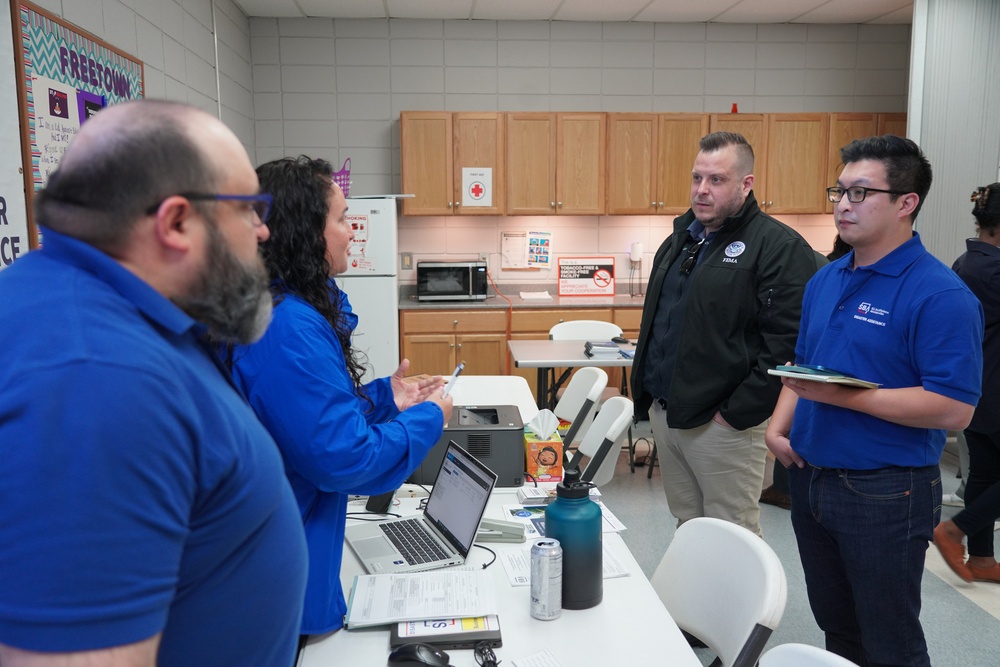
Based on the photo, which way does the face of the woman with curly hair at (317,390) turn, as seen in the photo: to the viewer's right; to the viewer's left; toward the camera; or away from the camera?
to the viewer's right

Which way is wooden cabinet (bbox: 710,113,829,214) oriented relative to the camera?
toward the camera

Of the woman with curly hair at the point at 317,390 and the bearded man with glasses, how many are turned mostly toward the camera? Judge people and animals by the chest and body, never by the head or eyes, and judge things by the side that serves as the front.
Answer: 0

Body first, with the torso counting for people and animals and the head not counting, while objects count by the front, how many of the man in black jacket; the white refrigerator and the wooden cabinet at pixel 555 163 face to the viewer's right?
0

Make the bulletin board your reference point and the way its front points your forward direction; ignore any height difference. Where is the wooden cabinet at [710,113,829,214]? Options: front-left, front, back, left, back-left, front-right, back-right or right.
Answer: front-left

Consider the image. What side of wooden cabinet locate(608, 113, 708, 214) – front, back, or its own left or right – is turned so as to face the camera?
front

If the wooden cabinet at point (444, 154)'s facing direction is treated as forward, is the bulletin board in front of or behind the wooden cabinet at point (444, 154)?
in front

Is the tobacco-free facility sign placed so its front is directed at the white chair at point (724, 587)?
yes

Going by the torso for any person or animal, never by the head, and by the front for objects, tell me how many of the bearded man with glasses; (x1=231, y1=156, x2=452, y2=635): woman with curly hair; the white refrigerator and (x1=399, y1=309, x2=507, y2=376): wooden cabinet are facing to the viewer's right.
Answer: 2

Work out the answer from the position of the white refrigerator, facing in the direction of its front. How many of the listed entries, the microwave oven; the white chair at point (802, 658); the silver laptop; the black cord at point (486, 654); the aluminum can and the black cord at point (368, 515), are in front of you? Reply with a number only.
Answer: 5

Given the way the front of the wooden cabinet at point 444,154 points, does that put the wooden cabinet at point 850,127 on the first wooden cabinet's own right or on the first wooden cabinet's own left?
on the first wooden cabinet's own left

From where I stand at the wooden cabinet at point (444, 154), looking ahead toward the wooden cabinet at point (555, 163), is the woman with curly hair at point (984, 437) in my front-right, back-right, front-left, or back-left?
front-right

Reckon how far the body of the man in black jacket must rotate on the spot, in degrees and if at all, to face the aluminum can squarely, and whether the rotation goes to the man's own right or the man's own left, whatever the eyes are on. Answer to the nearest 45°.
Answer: approximately 45° to the man's own left

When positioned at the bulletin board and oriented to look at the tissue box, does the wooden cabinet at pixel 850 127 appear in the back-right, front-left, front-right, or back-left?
front-left

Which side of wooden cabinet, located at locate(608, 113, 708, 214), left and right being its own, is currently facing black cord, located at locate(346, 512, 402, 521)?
front

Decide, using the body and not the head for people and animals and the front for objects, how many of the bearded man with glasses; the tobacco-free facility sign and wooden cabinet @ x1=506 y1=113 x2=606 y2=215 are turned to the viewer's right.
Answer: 1

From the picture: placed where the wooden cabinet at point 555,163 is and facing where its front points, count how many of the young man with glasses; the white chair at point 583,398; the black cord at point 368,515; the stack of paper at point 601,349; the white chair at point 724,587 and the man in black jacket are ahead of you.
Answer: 6

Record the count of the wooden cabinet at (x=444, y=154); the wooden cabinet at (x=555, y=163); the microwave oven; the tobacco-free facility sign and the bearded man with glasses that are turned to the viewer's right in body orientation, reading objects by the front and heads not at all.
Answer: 1

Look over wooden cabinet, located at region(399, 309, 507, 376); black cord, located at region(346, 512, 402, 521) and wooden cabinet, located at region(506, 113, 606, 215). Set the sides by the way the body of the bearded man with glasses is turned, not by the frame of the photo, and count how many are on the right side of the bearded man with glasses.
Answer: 0

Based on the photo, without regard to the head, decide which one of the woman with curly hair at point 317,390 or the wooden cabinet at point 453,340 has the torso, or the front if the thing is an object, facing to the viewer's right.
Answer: the woman with curly hair

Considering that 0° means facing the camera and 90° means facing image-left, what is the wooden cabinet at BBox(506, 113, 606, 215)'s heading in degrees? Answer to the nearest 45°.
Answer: approximately 0°

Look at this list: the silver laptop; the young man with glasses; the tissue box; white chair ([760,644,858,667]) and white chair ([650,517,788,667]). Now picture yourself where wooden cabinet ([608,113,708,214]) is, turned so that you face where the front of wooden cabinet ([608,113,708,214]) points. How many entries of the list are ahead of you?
5

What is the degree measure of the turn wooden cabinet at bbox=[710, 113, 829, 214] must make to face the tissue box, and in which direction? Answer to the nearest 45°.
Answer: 0° — it already faces it
